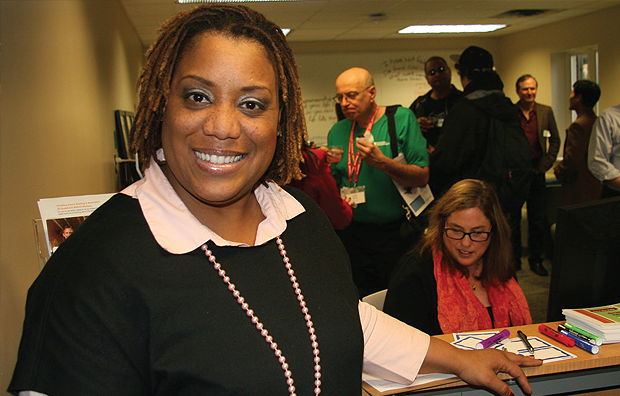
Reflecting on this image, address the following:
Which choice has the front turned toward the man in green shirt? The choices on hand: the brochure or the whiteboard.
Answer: the whiteboard

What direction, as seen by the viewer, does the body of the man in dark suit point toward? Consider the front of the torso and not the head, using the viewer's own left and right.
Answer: facing the viewer

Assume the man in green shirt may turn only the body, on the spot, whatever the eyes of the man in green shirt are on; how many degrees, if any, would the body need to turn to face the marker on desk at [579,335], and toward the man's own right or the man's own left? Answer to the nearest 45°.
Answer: approximately 45° to the man's own left

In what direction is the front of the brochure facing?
toward the camera

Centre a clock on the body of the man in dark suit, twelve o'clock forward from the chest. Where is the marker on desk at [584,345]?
The marker on desk is roughly at 12 o'clock from the man in dark suit.

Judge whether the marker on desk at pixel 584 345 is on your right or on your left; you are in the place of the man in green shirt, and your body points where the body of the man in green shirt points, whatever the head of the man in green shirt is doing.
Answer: on your left

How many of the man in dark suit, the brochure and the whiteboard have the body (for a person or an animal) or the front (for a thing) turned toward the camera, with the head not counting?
3

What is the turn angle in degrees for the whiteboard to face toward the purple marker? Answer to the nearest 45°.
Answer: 0° — it already faces it

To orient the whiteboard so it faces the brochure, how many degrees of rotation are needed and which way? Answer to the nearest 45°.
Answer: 0° — it already faces it

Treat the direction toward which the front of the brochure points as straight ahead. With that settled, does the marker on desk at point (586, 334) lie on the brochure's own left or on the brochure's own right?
on the brochure's own left

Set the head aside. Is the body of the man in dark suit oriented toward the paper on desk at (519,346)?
yes

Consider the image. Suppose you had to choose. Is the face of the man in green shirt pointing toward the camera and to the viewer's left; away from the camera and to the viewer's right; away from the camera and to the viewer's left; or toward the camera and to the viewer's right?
toward the camera and to the viewer's left

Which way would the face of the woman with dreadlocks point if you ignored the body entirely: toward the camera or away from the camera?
toward the camera

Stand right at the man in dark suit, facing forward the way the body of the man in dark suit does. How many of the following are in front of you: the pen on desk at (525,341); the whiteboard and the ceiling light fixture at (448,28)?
1
